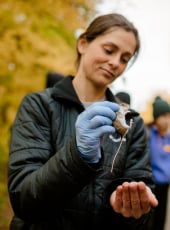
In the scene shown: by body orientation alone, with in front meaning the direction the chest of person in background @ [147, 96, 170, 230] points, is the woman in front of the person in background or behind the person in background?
in front

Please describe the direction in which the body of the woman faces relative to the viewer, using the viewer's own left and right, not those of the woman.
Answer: facing the viewer and to the right of the viewer

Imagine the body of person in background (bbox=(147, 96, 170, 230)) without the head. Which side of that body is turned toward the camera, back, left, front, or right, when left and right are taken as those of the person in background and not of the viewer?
front

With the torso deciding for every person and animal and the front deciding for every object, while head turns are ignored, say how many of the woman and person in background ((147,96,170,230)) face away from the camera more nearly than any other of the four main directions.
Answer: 0

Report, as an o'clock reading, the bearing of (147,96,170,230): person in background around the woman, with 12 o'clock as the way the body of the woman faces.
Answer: The person in background is roughly at 8 o'clock from the woman.
